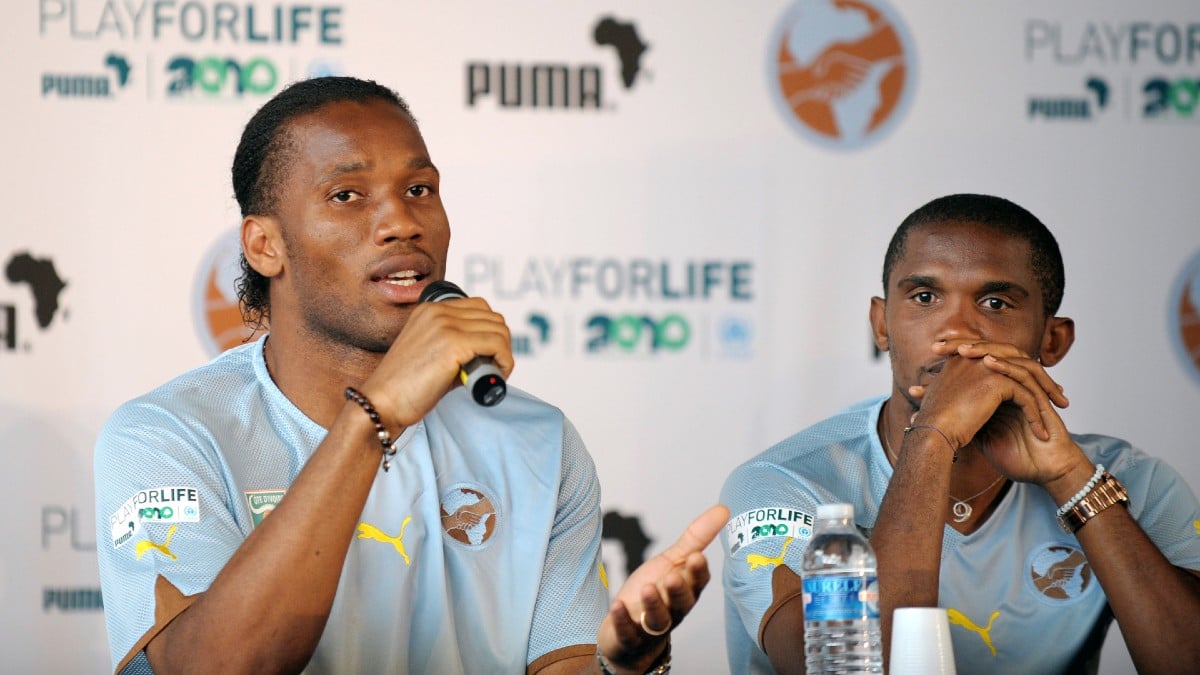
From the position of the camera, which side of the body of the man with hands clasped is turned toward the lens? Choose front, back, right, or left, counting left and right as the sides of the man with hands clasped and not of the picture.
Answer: front

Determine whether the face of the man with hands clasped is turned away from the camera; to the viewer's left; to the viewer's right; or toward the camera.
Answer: toward the camera

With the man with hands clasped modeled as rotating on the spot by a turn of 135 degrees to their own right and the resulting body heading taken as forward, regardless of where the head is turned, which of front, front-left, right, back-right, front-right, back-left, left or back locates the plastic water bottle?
back-left

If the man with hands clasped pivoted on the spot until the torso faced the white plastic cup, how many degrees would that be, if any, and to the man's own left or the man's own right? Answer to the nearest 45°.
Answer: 0° — they already face it
